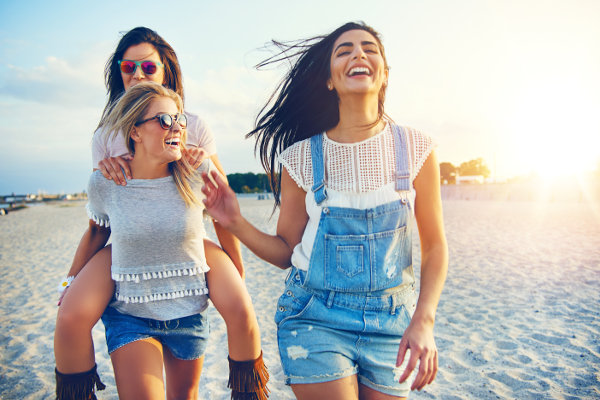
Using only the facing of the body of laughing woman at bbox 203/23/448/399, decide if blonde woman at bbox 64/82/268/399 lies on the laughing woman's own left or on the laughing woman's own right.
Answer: on the laughing woman's own right

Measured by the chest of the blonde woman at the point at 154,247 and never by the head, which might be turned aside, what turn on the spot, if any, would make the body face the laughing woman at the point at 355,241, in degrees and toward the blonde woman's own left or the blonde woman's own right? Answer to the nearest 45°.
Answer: approximately 90° to the blonde woman's own left

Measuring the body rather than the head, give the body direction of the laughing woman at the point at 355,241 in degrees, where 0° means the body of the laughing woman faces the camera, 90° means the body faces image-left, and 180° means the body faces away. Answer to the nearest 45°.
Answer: approximately 0°

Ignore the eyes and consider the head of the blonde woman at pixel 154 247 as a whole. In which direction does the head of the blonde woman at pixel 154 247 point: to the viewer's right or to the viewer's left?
to the viewer's right

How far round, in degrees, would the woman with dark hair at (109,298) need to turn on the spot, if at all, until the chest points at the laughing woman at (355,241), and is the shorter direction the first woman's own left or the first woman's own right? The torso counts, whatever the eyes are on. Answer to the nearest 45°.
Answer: approximately 90° to the first woman's own left

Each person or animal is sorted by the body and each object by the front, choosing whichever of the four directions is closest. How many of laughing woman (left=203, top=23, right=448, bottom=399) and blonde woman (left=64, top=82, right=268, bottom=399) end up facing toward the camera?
2
